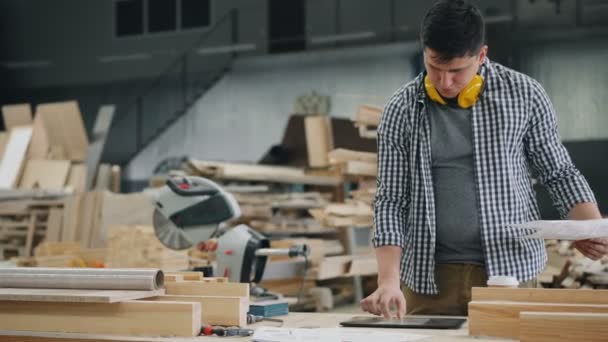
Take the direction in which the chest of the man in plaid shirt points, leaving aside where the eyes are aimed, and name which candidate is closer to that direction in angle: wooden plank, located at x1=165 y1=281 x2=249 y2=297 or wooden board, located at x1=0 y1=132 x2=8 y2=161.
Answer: the wooden plank

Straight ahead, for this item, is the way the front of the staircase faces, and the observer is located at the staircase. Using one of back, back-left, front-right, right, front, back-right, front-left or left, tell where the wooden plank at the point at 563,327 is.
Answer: left

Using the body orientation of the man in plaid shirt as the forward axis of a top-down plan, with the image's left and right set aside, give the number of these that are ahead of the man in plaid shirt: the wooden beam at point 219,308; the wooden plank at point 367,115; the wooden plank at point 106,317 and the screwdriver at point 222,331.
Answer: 3

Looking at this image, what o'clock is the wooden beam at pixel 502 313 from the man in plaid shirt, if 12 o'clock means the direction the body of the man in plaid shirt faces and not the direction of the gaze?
The wooden beam is roughly at 10 o'clock from the man in plaid shirt.

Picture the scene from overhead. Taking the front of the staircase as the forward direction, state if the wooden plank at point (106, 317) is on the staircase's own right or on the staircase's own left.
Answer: on the staircase's own left

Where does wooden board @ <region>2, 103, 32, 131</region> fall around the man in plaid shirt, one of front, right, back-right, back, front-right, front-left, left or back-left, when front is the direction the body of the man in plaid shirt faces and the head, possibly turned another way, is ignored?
right

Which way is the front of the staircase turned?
to the viewer's left

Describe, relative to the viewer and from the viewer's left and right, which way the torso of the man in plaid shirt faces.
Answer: facing the viewer and to the left of the viewer

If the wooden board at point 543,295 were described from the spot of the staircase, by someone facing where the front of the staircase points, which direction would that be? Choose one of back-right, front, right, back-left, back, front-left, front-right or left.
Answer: left

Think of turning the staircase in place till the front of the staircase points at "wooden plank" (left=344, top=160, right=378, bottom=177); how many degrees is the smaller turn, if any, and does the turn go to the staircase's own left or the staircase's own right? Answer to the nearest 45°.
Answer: approximately 90° to the staircase's own left

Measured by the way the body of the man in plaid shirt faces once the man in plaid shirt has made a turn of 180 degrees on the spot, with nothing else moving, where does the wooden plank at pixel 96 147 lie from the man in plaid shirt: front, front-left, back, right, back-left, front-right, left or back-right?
left
